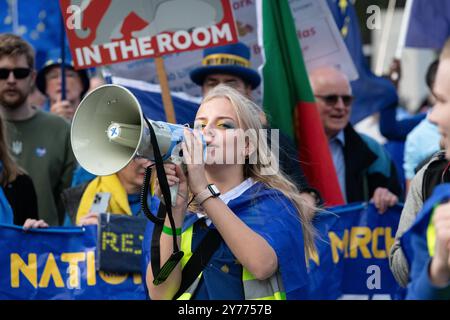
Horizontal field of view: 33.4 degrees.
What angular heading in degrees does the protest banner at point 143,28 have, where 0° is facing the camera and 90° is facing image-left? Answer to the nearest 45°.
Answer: approximately 0°

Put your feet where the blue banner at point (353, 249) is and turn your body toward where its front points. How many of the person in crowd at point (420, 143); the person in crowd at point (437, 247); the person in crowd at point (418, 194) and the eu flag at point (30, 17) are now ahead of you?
2

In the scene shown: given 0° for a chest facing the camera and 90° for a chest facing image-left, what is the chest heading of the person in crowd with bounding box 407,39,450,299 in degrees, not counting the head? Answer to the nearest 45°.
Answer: approximately 90°

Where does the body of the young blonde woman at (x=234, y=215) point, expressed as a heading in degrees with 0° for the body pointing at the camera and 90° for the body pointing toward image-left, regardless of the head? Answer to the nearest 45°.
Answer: approximately 45°

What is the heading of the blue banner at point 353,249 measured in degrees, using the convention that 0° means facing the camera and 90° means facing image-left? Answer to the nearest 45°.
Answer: approximately 0°

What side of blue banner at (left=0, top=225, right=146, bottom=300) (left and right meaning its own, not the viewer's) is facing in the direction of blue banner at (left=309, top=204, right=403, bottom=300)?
left

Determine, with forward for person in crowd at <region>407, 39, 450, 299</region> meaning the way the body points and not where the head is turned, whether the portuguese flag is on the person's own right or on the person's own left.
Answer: on the person's own right
